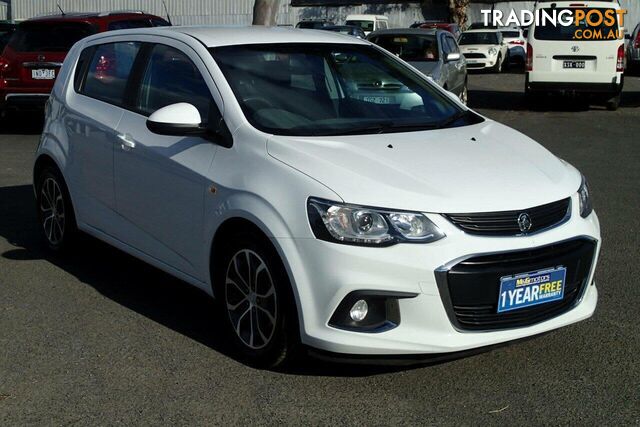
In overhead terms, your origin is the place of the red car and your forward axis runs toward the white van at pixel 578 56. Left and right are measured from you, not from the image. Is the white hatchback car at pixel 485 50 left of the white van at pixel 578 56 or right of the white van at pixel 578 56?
left

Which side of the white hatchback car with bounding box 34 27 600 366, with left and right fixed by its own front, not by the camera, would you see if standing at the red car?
back

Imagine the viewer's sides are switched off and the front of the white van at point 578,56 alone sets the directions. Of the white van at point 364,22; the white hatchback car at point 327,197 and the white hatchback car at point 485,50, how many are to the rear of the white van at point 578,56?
1

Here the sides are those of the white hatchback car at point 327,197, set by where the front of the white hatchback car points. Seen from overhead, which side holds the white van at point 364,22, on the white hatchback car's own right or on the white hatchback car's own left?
on the white hatchback car's own left

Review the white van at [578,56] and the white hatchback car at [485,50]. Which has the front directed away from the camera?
the white van

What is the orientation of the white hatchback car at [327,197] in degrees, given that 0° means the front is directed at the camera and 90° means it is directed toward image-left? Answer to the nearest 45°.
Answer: approximately 315°

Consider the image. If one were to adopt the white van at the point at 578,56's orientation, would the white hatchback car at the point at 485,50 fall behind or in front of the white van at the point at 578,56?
in front

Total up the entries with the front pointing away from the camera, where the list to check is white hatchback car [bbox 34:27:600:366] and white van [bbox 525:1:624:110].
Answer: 1

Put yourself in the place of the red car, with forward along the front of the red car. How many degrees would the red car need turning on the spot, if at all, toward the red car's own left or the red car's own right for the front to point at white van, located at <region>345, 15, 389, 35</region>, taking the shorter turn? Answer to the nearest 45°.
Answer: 0° — it already faces it

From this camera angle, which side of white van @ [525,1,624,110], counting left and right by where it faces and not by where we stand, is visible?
back

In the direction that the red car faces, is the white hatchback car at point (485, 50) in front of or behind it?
in front

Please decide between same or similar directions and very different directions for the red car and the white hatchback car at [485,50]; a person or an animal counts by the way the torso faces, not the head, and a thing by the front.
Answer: very different directions

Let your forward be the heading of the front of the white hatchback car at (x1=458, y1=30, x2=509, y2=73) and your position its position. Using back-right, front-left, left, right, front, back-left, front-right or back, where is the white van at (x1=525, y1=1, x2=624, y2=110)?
front-left

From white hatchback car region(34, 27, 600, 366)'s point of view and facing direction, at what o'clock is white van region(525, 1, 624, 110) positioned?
The white van is roughly at 8 o'clock from the white hatchback car.

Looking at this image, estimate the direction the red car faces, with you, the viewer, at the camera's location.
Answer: facing away from the viewer and to the right of the viewer

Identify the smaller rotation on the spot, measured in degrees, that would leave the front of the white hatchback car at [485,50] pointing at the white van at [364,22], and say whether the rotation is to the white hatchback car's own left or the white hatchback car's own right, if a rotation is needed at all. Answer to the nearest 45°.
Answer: approximately 90° to the white hatchback car's own right

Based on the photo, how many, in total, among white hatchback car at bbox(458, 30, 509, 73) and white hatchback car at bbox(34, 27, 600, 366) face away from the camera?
0
